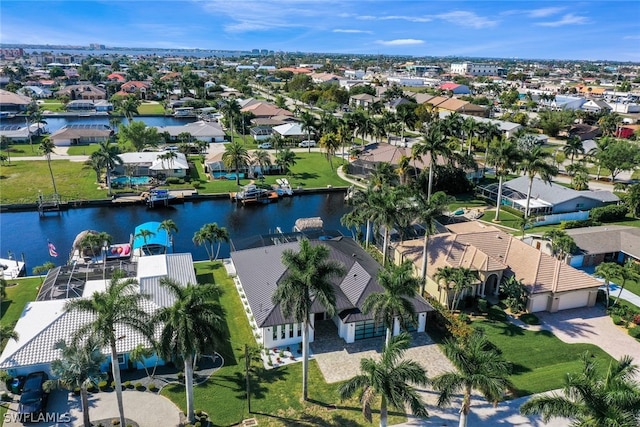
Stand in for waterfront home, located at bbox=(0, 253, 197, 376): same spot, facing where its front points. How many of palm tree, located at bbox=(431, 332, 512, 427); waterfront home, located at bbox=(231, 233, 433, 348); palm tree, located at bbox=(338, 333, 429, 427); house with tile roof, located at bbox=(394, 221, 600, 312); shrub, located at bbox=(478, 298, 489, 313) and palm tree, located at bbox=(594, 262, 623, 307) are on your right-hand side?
0

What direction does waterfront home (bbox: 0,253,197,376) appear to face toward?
toward the camera

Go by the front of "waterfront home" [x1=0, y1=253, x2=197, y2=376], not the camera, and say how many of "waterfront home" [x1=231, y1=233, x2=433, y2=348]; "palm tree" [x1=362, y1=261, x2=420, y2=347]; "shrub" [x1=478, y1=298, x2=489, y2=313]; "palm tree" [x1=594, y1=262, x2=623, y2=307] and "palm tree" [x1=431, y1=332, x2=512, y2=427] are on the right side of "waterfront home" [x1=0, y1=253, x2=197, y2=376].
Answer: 0

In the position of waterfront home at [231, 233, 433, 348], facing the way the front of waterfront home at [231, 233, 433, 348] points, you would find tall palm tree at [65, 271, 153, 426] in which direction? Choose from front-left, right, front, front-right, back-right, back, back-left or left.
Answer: front-right

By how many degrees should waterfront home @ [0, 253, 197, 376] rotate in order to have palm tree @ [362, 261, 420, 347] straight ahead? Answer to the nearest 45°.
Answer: approximately 45° to its left

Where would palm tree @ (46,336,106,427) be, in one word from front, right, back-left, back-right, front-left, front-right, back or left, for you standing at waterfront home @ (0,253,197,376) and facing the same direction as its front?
front

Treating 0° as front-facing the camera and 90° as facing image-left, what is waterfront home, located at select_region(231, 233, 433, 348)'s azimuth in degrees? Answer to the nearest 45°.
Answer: approximately 0°

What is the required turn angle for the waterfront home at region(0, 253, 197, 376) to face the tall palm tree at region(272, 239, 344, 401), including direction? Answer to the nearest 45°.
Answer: approximately 45° to its left

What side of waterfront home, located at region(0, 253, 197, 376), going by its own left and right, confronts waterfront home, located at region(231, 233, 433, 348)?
left

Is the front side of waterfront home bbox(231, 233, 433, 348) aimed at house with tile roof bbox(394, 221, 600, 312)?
no

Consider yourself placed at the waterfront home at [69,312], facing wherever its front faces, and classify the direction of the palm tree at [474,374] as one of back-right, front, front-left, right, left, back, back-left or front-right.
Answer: front-left

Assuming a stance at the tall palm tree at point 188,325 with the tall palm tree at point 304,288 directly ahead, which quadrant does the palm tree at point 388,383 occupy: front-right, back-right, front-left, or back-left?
front-right

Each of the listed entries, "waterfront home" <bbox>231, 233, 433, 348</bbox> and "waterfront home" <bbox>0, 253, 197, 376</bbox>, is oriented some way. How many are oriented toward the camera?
2

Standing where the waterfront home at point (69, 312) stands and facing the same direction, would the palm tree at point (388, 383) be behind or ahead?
ahead

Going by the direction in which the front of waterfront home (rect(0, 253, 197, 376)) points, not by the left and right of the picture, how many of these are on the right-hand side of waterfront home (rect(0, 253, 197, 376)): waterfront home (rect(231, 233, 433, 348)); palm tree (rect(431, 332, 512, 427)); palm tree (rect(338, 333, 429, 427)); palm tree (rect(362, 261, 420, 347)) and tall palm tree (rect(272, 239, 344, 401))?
0

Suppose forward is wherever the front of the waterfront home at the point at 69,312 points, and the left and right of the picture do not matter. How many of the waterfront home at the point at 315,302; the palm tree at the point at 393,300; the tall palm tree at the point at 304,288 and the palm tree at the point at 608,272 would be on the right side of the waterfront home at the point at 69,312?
0

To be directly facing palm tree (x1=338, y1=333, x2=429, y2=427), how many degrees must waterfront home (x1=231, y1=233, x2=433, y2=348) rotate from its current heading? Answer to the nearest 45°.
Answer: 0° — it already faces it
